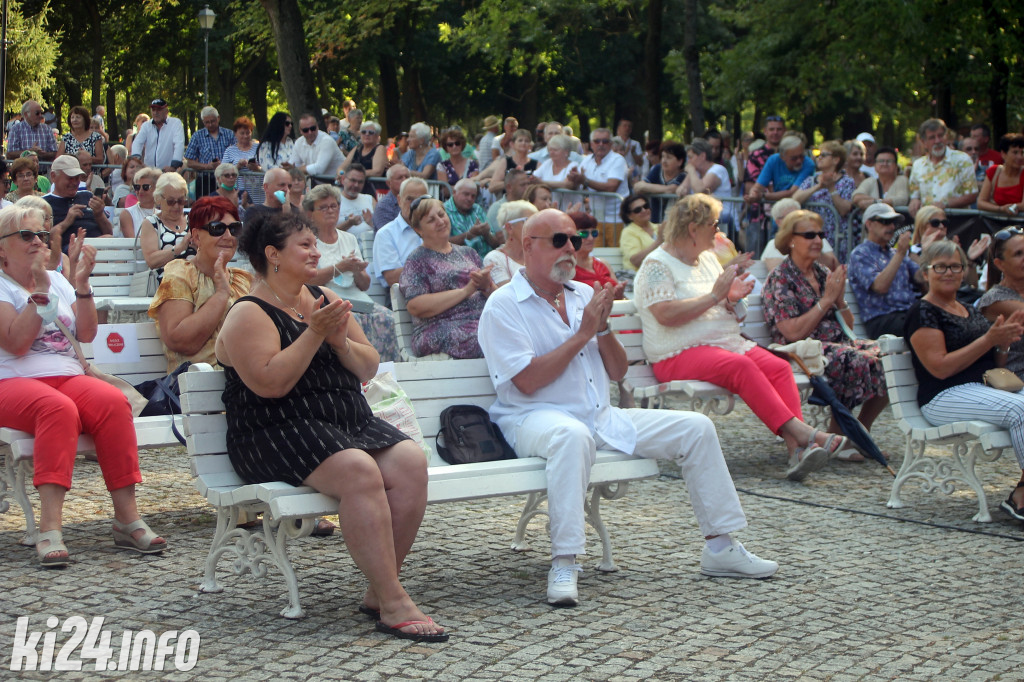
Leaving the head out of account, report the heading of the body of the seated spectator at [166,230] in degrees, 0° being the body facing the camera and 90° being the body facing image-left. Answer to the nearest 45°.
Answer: approximately 315°

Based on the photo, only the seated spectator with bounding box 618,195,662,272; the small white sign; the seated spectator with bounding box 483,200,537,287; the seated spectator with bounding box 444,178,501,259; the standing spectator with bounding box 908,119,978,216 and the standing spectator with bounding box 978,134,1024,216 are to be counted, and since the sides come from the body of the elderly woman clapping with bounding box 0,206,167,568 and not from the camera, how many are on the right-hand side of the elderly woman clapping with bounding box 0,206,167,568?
0

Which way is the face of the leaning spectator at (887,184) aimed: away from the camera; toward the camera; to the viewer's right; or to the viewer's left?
toward the camera

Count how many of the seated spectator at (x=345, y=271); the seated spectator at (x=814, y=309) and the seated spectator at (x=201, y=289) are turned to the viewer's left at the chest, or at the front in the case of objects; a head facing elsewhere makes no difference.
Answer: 0

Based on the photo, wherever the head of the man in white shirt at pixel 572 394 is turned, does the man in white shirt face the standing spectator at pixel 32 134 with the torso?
no

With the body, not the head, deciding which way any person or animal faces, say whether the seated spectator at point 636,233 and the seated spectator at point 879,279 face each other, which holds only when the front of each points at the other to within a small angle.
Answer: no

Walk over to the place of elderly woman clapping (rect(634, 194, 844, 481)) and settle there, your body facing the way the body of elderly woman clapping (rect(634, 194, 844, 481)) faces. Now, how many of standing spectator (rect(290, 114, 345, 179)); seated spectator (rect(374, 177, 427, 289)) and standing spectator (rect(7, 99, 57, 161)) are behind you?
3

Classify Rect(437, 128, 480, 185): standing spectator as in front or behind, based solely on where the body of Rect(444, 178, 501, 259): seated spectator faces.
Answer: behind

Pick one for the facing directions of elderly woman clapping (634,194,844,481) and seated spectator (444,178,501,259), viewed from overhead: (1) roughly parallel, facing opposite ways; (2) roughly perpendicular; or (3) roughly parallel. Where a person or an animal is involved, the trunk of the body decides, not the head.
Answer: roughly parallel

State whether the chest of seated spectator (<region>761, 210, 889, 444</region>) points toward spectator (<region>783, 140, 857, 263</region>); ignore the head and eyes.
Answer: no

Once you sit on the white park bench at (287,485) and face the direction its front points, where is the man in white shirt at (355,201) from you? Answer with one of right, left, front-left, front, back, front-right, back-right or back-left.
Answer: back-left

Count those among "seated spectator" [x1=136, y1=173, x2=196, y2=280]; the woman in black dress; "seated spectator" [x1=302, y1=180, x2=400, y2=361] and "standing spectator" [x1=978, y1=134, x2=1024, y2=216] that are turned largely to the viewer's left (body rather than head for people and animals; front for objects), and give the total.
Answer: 0

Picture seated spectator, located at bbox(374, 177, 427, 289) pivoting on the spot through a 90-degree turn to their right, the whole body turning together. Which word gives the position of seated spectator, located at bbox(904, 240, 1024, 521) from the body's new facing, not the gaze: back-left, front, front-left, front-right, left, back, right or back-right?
left

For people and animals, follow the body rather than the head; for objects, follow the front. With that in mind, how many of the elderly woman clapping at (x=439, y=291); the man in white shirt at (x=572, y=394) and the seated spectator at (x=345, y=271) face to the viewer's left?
0

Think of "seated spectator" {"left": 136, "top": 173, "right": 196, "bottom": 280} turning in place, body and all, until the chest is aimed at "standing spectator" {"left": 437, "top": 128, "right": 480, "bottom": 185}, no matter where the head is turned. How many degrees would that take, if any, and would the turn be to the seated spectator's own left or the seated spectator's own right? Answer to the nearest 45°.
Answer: approximately 90° to the seated spectator's own left

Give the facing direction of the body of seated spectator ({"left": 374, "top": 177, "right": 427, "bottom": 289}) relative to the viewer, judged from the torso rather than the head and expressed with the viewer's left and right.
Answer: facing the viewer and to the right of the viewer

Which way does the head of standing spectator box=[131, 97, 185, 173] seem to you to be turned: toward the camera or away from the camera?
toward the camera

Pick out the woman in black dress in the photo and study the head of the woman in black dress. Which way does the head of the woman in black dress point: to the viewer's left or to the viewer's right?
to the viewer's right

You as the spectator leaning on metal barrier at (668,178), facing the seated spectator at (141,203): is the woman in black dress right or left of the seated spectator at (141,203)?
left

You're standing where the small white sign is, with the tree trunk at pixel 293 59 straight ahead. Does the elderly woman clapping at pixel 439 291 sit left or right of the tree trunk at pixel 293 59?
right

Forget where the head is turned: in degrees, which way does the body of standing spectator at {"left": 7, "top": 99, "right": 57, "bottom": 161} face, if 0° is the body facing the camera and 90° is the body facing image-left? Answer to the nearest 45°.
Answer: approximately 315°
